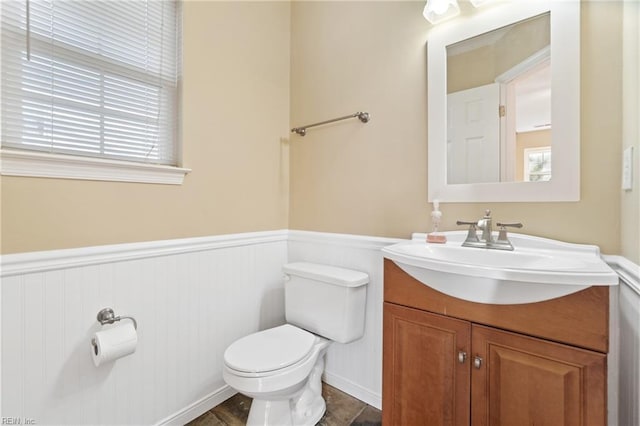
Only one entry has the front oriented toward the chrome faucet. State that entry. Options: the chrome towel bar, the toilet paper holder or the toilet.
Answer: the toilet paper holder

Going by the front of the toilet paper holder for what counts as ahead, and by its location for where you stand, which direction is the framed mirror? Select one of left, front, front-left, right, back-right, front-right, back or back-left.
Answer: front

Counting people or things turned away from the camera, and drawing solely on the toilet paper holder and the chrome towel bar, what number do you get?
0

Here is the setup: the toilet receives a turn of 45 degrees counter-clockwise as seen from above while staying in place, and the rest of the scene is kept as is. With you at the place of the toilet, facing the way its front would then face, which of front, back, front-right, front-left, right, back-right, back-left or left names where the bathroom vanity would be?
front-left

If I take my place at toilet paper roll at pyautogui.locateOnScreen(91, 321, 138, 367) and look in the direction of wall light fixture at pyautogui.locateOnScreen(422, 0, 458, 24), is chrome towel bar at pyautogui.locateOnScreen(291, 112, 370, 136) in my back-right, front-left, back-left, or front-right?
front-left

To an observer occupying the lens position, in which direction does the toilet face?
facing the viewer and to the left of the viewer

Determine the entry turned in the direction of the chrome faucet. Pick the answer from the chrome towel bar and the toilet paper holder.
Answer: the toilet paper holder

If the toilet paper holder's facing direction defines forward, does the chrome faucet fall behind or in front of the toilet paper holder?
in front

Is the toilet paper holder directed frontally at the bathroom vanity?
yes

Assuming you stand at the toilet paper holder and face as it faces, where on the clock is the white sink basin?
The white sink basin is roughly at 12 o'clock from the toilet paper holder.

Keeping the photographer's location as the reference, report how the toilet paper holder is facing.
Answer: facing the viewer and to the right of the viewer

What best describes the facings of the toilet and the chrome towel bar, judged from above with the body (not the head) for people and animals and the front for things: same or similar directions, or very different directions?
same or similar directions

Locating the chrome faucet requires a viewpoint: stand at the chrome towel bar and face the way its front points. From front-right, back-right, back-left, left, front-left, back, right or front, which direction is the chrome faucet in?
left

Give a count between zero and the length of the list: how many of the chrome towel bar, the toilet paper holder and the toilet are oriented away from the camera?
0

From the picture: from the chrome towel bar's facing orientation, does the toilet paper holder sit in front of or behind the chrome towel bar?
in front

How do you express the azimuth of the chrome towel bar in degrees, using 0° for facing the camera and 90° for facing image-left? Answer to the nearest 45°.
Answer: approximately 45°

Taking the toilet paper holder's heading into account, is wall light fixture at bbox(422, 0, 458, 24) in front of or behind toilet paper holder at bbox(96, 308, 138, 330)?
in front

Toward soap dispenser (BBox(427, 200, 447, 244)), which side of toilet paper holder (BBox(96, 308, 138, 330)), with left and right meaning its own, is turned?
front
